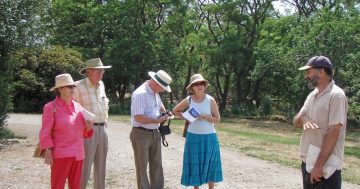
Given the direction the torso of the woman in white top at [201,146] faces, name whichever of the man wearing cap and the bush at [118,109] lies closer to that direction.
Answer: the man wearing cap

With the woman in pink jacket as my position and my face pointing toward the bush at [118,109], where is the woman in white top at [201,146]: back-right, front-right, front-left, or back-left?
front-right

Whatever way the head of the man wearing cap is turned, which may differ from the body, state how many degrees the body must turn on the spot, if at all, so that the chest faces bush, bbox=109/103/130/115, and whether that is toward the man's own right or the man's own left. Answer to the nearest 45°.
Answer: approximately 90° to the man's own right

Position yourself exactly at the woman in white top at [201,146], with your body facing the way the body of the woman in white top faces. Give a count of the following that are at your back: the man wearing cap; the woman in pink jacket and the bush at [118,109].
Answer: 1

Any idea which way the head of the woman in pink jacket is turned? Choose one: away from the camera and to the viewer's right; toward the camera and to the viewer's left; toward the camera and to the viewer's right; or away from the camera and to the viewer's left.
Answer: toward the camera and to the viewer's right

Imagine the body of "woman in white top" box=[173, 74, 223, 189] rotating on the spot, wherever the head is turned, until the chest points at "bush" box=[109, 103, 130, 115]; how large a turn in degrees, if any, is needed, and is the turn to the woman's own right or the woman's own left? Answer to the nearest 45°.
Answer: approximately 180°

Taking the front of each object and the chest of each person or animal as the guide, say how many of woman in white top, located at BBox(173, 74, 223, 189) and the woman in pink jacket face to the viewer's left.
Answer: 0

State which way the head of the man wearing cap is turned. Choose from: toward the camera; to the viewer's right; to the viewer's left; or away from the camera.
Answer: to the viewer's left

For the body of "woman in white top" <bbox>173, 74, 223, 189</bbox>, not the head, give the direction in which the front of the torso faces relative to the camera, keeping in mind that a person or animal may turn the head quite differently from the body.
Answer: toward the camera

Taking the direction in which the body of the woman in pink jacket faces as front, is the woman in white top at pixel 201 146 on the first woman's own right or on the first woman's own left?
on the first woman's own left
